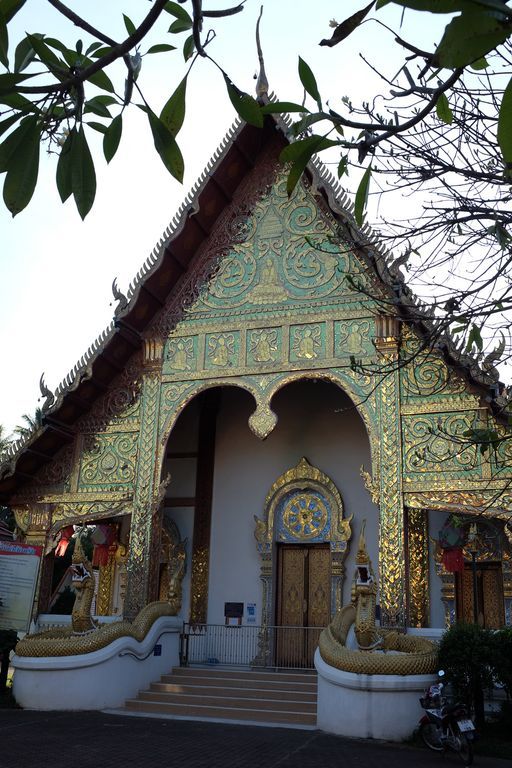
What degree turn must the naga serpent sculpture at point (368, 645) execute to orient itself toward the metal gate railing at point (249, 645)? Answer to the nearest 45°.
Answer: approximately 135° to its right

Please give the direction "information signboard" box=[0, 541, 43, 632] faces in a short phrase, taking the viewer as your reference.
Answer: facing the viewer

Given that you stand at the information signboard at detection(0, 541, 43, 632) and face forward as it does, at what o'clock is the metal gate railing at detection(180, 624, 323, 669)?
The metal gate railing is roughly at 9 o'clock from the information signboard.

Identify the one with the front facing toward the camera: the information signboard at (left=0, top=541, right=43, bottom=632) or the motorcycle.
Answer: the information signboard

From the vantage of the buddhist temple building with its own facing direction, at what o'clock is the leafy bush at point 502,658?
The leafy bush is roughly at 11 o'clock from the buddhist temple building.

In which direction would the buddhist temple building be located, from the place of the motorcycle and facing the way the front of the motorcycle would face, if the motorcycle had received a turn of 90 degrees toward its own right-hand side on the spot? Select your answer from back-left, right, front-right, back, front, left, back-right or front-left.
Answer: left

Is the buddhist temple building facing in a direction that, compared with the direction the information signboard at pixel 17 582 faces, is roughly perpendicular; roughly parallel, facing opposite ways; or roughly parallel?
roughly parallel

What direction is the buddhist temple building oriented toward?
toward the camera

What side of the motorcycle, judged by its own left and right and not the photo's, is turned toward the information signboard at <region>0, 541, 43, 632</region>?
front

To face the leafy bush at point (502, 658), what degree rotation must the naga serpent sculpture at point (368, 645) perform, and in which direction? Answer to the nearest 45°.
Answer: approximately 45° to its left

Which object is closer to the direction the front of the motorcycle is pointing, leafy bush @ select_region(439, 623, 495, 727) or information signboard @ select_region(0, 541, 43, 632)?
the information signboard

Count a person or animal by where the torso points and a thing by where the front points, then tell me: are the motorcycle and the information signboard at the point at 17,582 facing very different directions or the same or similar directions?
very different directions

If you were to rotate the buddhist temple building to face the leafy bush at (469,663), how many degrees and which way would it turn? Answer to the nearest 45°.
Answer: approximately 45° to its left

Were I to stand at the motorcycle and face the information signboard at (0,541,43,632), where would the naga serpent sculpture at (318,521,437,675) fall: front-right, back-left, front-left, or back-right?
front-right

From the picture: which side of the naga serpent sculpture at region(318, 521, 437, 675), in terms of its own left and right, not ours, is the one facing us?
front

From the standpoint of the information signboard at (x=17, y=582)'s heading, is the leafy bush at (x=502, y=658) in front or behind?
in front

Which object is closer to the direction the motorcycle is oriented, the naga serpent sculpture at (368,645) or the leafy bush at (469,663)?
the naga serpent sculpture

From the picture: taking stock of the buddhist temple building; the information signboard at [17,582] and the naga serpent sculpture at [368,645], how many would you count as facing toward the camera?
3

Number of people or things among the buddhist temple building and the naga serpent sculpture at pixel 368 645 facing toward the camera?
2
